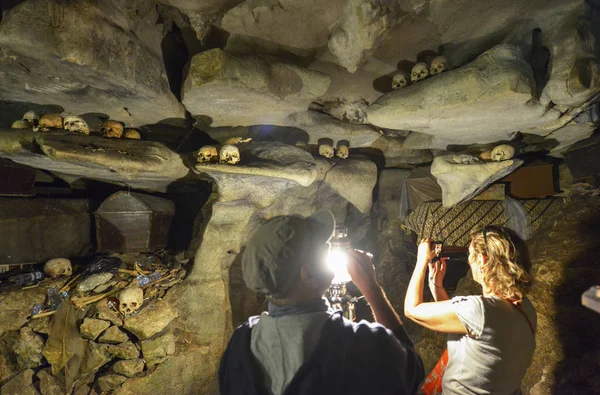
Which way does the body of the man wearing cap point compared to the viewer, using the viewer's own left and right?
facing away from the viewer and to the right of the viewer

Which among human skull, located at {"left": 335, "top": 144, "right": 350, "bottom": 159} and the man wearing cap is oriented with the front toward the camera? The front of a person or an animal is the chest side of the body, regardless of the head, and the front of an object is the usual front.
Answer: the human skull

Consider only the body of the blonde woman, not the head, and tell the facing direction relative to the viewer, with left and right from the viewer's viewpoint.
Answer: facing away from the viewer and to the left of the viewer

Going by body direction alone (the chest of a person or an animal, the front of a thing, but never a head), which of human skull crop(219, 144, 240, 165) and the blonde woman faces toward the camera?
the human skull

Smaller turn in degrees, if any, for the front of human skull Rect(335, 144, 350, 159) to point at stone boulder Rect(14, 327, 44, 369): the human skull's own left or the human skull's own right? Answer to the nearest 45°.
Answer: approximately 90° to the human skull's own right

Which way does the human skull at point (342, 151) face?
toward the camera

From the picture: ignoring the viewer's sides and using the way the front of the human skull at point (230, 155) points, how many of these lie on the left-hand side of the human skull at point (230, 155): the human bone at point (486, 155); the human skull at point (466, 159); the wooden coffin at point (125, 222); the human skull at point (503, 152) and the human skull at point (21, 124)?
3

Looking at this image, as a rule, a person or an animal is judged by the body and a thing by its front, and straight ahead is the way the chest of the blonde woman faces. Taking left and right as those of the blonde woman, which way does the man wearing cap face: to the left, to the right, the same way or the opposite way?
to the right

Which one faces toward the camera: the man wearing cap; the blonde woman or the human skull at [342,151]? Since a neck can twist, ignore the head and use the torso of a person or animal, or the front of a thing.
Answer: the human skull

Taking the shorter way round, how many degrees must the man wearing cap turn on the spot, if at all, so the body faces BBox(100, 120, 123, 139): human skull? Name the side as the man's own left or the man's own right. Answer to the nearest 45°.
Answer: approximately 90° to the man's own left

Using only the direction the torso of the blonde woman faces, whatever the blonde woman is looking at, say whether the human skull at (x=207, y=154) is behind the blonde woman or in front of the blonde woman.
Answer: in front

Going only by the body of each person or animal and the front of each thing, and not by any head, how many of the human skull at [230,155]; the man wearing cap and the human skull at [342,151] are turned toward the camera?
2

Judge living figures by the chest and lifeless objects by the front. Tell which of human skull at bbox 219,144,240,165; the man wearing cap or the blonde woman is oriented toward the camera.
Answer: the human skull

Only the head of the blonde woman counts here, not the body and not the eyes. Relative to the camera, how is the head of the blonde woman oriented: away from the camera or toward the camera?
away from the camera

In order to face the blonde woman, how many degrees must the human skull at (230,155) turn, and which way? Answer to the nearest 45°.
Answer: approximately 45° to its left

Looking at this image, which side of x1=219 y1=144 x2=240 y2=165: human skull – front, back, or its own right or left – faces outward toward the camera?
front

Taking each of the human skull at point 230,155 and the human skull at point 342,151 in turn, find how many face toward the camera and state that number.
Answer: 2

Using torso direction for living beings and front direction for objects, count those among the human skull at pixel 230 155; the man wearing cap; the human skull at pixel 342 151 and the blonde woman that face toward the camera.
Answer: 2
